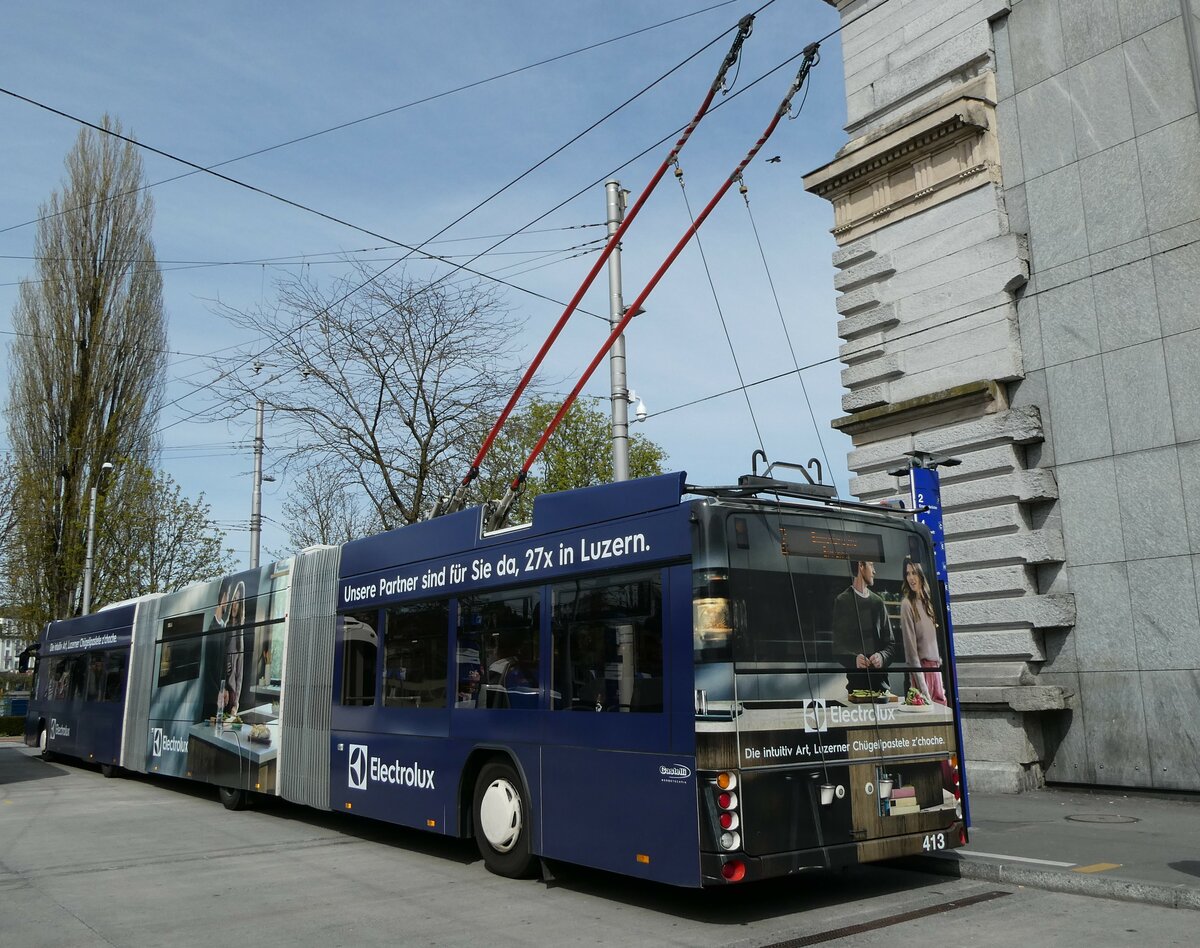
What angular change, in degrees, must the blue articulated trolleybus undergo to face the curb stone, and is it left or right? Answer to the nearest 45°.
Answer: approximately 135° to its right

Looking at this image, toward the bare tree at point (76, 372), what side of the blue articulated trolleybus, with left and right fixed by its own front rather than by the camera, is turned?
front

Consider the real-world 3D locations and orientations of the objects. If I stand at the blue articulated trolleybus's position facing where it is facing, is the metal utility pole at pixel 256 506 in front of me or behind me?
in front

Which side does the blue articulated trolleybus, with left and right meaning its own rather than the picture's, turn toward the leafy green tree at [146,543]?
front

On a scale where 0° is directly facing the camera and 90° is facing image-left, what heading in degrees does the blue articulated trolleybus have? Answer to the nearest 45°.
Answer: approximately 135°

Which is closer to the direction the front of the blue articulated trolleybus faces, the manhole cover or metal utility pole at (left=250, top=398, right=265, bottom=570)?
the metal utility pole

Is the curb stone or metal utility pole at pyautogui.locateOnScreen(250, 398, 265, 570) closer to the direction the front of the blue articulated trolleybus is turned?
the metal utility pole

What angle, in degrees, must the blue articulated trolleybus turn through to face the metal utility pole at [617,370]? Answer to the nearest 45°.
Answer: approximately 45° to its right

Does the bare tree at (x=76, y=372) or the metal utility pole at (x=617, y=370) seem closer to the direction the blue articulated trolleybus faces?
the bare tree
